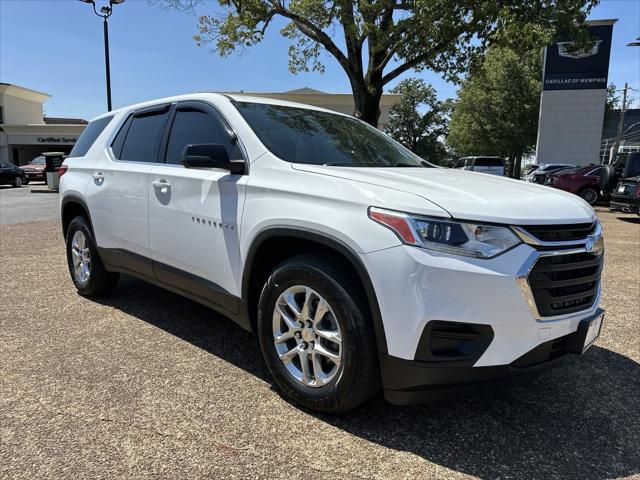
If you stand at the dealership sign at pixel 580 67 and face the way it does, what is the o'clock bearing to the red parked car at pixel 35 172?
The red parked car is roughly at 2 o'clock from the dealership sign.

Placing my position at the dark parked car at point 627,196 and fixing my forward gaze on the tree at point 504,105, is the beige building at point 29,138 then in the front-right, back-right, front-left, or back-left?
front-left

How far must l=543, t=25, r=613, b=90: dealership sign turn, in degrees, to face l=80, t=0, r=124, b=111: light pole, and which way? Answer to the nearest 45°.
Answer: approximately 45° to its right

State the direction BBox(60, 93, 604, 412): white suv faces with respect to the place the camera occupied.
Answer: facing the viewer and to the right of the viewer

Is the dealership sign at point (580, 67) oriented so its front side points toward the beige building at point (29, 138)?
no

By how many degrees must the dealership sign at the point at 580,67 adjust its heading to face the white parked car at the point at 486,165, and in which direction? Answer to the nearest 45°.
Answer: approximately 45° to its right

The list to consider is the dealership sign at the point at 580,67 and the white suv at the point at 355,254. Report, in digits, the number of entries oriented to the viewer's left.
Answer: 0

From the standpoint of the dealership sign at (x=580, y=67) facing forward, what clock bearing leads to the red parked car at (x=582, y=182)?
The red parked car is roughly at 12 o'clock from the dealership sign.

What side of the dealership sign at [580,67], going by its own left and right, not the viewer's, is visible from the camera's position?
front

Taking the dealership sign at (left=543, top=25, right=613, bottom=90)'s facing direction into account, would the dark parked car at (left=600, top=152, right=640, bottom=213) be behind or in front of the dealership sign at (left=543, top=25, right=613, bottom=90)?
in front

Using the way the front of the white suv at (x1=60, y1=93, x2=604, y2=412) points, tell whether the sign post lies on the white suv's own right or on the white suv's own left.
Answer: on the white suv's own left

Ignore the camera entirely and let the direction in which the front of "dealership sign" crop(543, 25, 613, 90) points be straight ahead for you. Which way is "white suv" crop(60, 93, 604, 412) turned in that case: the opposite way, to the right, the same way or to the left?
to the left

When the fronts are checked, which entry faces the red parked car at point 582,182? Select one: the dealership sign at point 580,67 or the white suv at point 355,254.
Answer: the dealership sign

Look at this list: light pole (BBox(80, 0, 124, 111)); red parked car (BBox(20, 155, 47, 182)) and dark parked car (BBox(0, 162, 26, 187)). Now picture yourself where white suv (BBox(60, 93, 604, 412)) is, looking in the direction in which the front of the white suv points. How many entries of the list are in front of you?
0

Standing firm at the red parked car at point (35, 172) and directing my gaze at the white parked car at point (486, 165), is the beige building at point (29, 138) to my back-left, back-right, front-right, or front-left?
back-left

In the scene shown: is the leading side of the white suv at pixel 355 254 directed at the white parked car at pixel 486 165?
no
